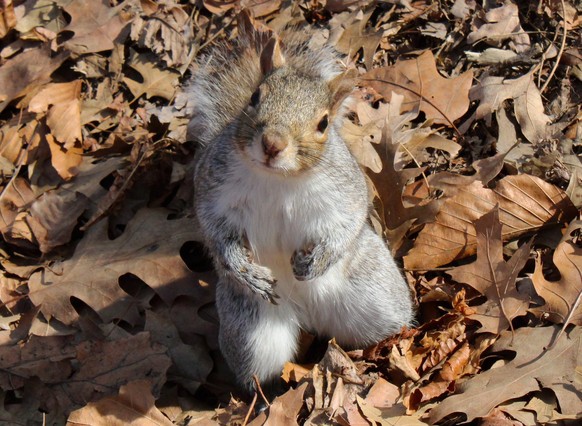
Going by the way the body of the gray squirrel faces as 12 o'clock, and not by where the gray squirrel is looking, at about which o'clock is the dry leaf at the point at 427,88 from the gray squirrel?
The dry leaf is roughly at 7 o'clock from the gray squirrel.

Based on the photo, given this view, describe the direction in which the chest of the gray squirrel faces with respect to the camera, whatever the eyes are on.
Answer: toward the camera

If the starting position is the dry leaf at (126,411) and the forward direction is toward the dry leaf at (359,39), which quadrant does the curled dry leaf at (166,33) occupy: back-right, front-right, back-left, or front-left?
front-left

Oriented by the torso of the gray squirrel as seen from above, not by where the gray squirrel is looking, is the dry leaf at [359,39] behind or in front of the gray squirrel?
behind

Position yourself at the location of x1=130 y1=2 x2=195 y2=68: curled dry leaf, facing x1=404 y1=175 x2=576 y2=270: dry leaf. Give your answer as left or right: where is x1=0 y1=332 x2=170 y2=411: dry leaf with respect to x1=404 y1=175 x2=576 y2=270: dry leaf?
right

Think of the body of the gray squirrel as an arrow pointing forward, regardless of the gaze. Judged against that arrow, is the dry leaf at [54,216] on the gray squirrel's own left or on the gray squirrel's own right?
on the gray squirrel's own right

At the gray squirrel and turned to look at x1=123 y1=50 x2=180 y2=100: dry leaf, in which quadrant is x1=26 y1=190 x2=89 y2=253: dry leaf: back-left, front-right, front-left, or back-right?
front-left

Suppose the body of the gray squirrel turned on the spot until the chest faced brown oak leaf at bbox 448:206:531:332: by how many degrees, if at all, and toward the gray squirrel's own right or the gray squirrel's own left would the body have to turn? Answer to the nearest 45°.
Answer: approximately 90° to the gray squirrel's own left

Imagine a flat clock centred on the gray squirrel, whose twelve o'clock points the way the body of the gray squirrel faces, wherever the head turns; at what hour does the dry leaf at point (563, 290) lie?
The dry leaf is roughly at 9 o'clock from the gray squirrel.

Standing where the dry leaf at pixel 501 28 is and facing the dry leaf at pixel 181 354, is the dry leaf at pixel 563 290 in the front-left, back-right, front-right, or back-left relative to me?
front-left

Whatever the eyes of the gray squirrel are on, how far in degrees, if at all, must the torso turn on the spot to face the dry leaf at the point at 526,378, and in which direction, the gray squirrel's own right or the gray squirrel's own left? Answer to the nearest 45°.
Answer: approximately 45° to the gray squirrel's own left

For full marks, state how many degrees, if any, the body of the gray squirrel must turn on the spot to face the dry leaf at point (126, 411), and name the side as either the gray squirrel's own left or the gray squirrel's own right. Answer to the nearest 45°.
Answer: approximately 45° to the gray squirrel's own right
